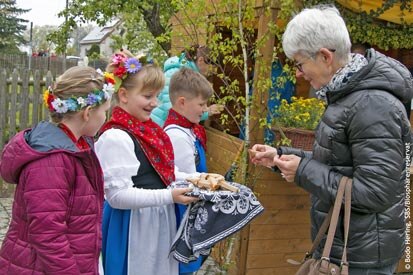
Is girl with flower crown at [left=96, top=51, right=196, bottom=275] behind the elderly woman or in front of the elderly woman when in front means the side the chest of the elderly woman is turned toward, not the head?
in front

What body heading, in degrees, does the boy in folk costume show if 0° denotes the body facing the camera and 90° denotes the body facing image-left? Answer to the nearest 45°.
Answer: approximately 270°

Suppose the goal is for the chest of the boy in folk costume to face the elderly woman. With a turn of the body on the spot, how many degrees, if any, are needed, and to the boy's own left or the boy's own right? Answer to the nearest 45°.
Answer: approximately 45° to the boy's own right

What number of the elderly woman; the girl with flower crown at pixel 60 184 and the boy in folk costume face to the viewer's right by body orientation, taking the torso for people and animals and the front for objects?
2

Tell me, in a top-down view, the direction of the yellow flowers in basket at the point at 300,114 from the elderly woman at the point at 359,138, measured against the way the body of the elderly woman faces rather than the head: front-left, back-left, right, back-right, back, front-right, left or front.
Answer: right

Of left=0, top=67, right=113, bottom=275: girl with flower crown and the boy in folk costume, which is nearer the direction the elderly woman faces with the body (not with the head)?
the girl with flower crown

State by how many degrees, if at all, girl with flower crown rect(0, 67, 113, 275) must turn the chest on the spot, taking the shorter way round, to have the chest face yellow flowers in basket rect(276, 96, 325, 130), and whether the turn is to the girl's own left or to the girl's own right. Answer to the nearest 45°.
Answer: approximately 45° to the girl's own left

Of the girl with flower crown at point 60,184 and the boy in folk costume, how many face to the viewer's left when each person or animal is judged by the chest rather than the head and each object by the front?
0

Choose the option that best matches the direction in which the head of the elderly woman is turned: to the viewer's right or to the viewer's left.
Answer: to the viewer's left

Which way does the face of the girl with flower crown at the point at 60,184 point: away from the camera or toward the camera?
away from the camera

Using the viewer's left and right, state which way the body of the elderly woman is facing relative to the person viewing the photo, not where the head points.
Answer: facing to the left of the viewer

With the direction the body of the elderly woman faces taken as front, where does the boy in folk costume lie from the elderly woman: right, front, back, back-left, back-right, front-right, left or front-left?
front-right
